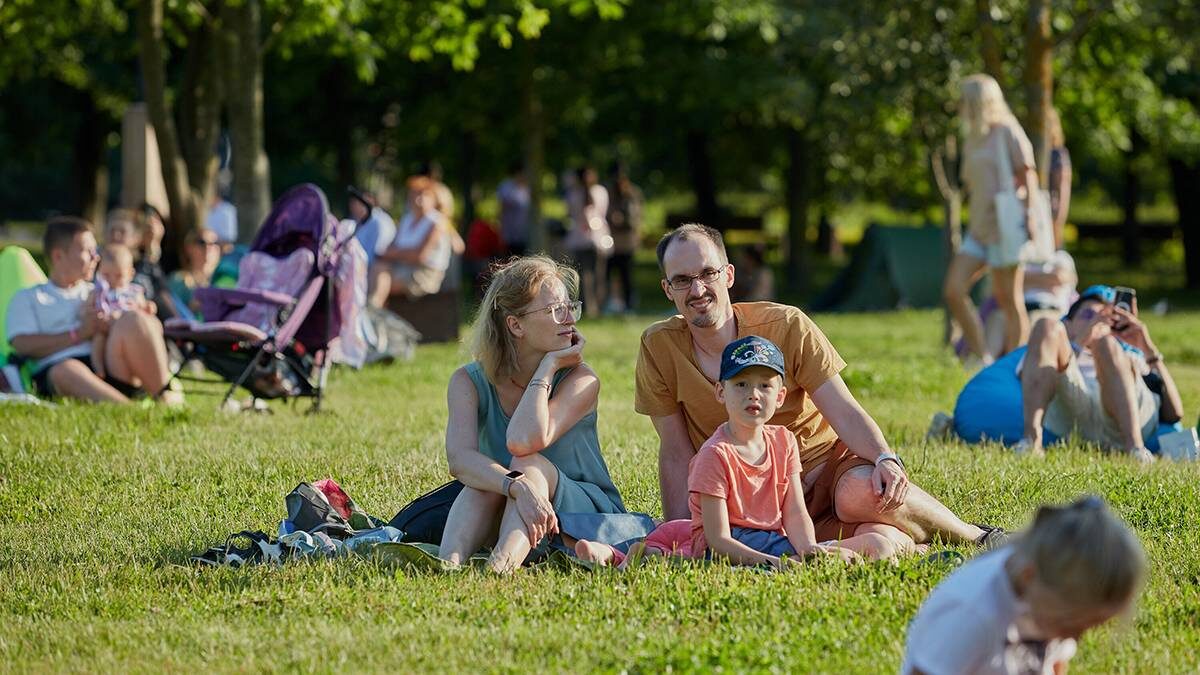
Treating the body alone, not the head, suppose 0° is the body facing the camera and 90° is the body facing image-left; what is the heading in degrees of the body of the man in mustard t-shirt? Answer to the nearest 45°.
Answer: approximately 0°

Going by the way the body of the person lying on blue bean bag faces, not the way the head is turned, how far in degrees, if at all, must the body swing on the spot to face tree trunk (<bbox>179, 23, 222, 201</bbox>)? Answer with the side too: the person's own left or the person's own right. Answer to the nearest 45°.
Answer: approximately 135° to the person's own right

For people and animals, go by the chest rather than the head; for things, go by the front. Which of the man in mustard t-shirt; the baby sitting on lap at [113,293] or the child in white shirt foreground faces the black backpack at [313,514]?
the baby sitting on lap

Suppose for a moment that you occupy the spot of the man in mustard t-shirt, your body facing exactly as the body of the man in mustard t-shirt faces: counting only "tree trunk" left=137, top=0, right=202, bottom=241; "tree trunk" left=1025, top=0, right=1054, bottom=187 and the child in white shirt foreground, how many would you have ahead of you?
1

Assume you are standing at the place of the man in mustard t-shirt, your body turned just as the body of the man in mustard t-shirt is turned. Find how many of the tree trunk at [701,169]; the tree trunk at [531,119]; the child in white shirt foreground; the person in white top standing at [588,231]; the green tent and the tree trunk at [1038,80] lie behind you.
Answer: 5
